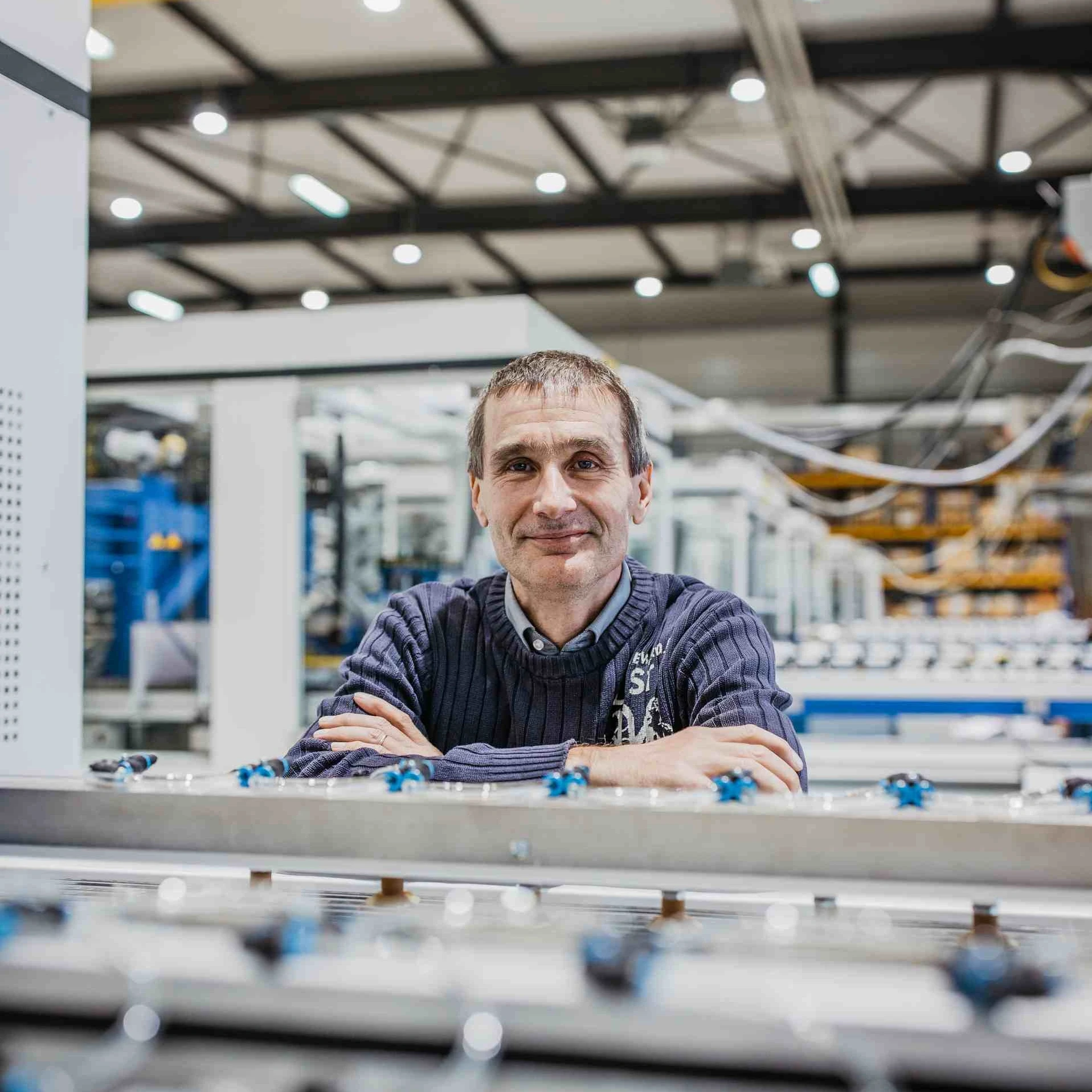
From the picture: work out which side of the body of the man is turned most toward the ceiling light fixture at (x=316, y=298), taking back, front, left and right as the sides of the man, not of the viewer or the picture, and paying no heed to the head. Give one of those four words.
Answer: back

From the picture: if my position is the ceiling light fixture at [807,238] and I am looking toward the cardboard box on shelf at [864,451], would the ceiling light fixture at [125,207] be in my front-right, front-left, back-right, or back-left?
back-left

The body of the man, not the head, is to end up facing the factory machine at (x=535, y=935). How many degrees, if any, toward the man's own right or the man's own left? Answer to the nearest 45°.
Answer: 0° — they already face it

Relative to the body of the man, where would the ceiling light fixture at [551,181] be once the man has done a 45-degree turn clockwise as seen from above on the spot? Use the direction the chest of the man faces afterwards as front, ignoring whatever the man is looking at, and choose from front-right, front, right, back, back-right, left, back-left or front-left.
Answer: back-right

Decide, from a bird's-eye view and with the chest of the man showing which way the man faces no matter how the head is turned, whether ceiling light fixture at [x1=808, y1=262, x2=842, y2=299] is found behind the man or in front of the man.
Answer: behind

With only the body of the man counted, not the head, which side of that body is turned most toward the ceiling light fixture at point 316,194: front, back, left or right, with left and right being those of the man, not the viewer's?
back

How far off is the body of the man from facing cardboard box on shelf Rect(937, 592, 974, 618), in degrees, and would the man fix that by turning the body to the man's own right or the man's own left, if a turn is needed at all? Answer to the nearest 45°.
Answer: approximately 180°

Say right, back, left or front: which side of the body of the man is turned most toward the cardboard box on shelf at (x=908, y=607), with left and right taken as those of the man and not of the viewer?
back

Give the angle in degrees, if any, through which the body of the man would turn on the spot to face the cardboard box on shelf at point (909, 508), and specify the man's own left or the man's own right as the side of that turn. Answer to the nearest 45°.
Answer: approximately 180°

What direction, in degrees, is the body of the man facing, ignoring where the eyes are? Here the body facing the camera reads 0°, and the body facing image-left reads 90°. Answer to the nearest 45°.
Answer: approximately 0°

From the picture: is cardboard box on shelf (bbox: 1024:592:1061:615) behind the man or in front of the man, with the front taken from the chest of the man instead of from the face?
behind
